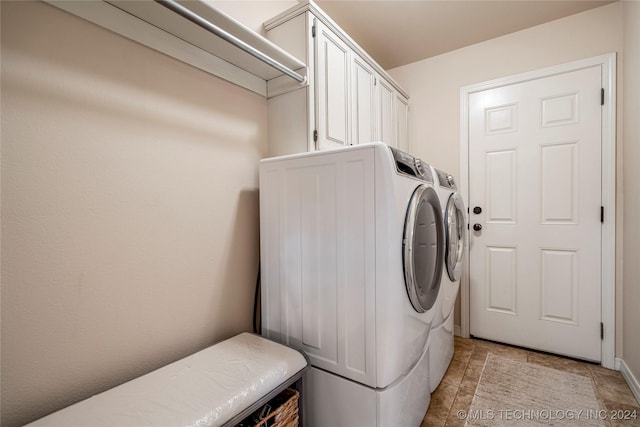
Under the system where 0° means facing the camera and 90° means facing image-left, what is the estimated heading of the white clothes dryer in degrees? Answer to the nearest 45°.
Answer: approximately 315°

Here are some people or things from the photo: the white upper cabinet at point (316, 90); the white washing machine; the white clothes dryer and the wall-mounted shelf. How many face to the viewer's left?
0

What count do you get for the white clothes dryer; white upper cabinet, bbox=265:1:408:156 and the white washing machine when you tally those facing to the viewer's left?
0

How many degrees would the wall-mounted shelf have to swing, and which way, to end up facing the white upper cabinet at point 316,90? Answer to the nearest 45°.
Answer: approximately 45° to its left

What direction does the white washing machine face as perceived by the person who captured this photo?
facing to the right of the viewer

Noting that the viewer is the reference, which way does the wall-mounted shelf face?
facing the viewer and to the right of the viewer

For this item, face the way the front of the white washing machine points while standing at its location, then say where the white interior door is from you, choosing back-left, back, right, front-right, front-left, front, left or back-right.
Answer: front-left

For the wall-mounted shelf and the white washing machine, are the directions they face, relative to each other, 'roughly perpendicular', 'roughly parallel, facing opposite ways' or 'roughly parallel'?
roughly parallel

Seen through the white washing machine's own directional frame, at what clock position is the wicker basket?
The wicker basket is roughly at 4 o'clock from the white washing machine.

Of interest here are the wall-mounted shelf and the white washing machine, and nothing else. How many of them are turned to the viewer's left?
0

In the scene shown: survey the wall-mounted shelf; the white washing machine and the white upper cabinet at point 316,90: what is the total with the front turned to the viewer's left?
0

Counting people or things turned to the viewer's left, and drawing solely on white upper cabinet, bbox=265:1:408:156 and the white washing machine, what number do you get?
0

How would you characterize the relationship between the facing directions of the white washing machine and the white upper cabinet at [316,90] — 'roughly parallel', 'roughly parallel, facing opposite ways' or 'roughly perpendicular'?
roughly parallel
